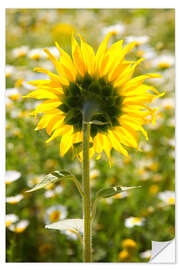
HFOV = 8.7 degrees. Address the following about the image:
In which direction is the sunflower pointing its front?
away from the camera

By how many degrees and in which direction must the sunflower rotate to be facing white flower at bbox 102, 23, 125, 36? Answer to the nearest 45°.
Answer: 0° — it already faces it

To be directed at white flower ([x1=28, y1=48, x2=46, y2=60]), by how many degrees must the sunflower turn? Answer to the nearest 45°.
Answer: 0° — it already faces it

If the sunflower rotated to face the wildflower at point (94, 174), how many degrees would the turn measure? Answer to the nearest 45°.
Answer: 0° — it already faces it
